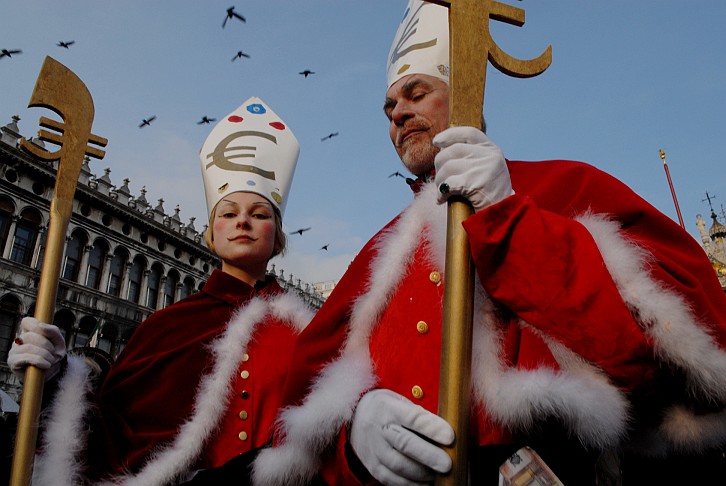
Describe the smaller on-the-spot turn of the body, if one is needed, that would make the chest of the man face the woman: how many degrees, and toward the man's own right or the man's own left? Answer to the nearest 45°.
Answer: approximately 90° to the man's own right

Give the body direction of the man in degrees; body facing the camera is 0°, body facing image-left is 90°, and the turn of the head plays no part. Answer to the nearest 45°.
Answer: approximately 45°

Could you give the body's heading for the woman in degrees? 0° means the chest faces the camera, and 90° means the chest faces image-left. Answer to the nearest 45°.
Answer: approximately 0°
